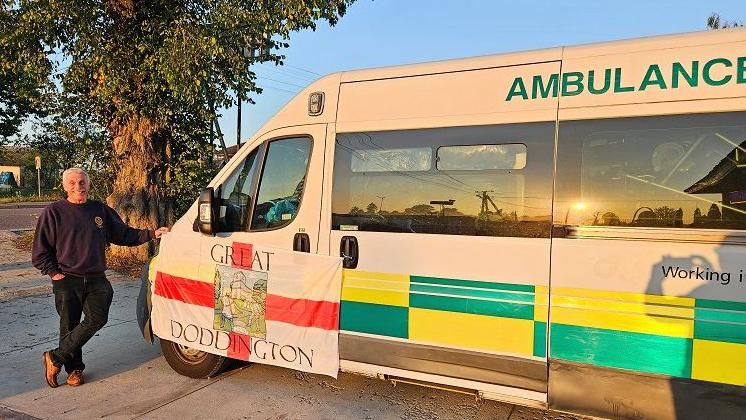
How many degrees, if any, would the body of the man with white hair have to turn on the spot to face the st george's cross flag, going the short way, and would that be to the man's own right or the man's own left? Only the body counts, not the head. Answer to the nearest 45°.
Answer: approximately 45° to the man's own left

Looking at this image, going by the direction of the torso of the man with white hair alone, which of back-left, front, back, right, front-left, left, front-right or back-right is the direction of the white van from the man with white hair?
front-left

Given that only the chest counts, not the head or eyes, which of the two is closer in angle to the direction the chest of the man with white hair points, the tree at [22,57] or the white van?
the white van

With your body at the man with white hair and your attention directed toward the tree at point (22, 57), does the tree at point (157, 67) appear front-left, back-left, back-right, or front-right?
front-right

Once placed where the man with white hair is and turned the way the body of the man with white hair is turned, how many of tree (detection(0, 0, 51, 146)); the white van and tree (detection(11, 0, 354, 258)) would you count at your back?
2

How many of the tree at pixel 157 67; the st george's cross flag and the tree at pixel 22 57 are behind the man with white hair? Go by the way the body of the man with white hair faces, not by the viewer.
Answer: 2

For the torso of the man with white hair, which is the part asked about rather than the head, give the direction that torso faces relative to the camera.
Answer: toward the camera

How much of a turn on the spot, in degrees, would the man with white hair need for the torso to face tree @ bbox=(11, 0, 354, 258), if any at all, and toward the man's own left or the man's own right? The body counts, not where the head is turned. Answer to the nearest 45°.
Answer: approximately 180°

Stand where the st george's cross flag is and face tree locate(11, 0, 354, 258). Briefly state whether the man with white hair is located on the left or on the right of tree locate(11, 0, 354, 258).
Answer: left

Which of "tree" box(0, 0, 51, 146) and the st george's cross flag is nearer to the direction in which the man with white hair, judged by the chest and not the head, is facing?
the st george's cross flag

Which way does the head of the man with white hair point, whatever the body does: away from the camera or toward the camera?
toward the camera

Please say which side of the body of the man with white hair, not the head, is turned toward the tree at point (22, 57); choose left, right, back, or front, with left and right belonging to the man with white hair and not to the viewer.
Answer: back

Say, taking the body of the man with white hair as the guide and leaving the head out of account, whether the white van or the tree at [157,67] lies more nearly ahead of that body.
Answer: the white van
